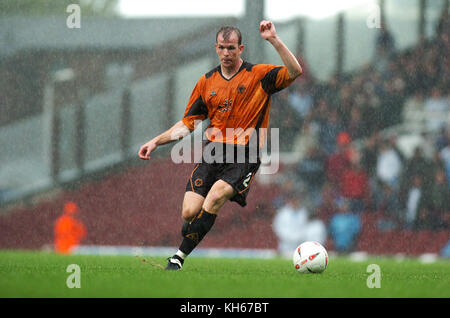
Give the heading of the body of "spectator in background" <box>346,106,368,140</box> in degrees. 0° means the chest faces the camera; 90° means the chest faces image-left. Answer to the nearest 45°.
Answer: approximately 0°

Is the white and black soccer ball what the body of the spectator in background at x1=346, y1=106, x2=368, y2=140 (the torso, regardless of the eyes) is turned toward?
yes

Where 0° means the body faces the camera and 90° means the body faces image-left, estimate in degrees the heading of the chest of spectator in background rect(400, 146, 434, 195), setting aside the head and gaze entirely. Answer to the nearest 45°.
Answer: approximately 0°

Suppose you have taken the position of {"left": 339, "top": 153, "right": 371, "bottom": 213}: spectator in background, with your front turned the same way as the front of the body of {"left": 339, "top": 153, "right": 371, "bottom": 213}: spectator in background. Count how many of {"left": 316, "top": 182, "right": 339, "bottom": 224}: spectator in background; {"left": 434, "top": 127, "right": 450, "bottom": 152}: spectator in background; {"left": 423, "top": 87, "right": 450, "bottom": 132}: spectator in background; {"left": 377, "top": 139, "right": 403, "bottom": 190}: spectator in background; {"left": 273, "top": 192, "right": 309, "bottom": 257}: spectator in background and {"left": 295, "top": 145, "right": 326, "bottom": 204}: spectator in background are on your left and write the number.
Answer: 3
